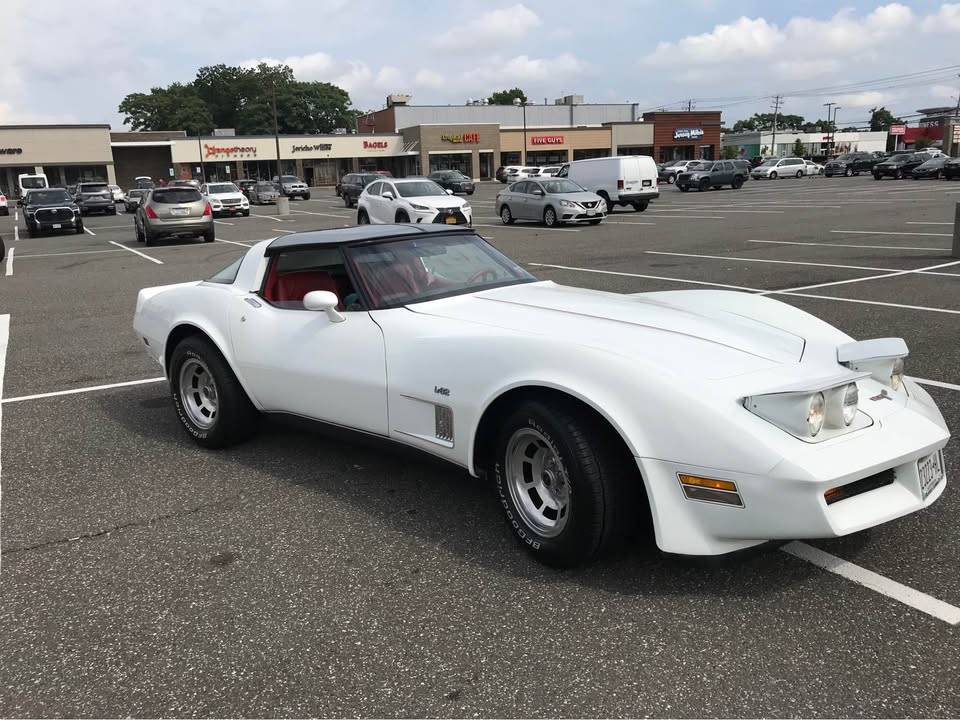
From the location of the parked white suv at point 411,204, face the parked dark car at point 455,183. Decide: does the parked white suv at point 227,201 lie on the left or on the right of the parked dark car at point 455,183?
left

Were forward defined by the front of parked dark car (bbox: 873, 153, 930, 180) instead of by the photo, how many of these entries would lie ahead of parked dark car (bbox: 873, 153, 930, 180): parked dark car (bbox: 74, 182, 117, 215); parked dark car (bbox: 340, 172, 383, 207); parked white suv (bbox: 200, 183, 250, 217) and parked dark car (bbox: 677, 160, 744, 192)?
4

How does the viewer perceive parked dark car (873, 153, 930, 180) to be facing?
facing the viewer and to the left of the viewer

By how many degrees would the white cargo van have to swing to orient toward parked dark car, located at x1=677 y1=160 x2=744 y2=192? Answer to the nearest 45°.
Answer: approximately 45° to its right

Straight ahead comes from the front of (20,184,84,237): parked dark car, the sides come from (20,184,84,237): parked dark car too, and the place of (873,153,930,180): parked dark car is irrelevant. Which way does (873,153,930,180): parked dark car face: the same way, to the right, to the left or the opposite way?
to the right

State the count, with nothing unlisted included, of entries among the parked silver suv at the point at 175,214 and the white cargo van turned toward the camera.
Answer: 0

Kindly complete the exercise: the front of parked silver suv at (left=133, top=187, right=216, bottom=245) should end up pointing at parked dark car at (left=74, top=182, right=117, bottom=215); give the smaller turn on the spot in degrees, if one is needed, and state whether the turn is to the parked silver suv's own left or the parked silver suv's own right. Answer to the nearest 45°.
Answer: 0° — it already faces it

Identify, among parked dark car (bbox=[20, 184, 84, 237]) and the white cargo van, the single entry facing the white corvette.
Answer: the parked dark car

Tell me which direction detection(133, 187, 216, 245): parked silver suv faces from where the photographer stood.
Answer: facing away from the viewer

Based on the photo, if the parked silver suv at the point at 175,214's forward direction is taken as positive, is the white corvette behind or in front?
behind

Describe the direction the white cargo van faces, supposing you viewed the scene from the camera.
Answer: facing away from the viewer and to the left of the viewer

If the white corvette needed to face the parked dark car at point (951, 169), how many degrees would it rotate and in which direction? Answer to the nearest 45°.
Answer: approximately 90° to its left

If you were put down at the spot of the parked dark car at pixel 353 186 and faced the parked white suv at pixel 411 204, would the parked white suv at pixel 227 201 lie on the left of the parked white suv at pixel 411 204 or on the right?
right

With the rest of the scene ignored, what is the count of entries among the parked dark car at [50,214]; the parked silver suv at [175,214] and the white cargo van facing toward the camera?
1
